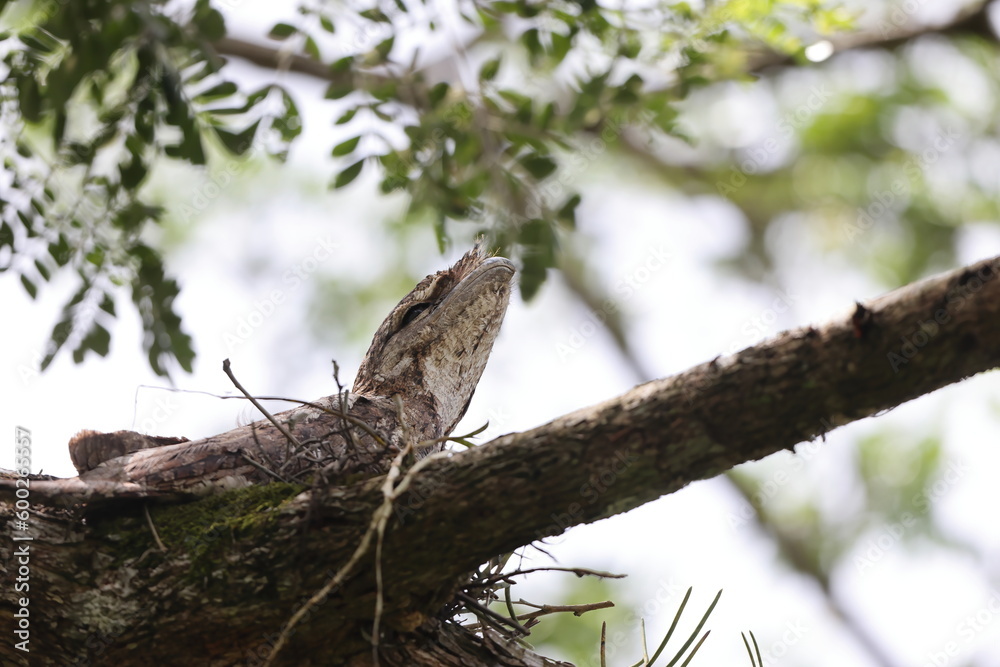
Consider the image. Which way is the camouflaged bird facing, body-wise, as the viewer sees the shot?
to the viewer's right

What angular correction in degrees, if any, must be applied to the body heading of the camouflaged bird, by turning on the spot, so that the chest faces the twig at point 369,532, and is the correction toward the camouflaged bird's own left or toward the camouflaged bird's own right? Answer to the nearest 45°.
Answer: approximately 90° to the camouflaged bird's own right

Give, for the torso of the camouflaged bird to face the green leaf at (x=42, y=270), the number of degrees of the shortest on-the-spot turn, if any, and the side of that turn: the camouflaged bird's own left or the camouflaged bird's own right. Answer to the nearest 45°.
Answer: approximately 135° to the camouflaged bird's own left

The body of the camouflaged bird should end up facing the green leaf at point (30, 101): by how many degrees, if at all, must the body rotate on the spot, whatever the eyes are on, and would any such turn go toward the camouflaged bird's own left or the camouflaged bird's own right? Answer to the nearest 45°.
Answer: approximately 180°

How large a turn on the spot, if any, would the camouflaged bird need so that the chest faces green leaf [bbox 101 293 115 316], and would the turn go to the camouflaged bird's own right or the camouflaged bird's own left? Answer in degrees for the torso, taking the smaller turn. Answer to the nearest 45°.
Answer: approximately 135° to the camouflaged bird's own left
